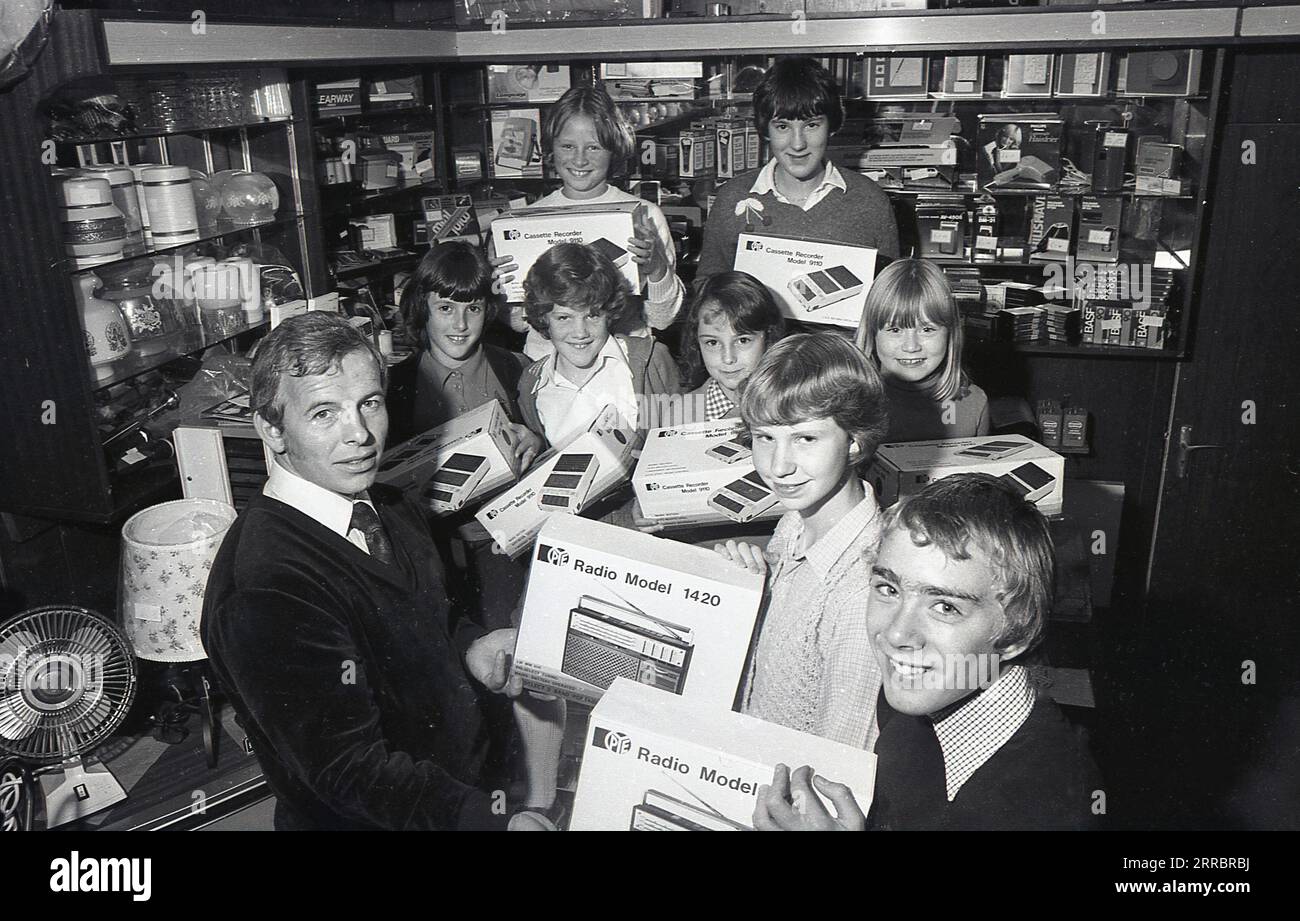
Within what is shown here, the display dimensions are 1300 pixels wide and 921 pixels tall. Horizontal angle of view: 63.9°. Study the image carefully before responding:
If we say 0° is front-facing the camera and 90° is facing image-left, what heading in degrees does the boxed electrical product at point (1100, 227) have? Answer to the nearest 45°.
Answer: approximately 0°

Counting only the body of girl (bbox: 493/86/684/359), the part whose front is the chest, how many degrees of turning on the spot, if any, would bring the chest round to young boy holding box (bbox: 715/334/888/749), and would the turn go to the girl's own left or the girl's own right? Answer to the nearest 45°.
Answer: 0° — they already face them

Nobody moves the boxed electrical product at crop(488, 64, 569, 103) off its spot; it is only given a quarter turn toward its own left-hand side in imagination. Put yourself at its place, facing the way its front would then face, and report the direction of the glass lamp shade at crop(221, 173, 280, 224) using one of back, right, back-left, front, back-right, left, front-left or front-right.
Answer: back-right

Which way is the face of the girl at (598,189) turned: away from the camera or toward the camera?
toward the camera

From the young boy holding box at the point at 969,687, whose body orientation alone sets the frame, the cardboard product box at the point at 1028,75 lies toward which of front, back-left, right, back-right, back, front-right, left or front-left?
back-right

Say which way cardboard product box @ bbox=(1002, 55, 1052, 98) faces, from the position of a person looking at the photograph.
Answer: facing the viewer

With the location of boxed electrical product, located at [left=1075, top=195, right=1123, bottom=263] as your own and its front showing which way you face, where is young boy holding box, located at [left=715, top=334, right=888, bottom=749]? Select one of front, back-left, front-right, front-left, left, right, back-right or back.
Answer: front

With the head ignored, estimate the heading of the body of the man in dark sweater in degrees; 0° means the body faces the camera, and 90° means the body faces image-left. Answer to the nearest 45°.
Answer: approximately 315°

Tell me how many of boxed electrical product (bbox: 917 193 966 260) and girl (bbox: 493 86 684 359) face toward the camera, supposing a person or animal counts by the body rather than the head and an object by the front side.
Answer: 2

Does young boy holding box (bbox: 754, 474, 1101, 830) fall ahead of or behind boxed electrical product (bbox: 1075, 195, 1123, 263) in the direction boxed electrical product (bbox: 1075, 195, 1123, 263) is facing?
ahead

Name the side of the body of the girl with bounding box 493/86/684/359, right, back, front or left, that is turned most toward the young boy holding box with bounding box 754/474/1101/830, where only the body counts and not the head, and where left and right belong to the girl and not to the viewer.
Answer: front

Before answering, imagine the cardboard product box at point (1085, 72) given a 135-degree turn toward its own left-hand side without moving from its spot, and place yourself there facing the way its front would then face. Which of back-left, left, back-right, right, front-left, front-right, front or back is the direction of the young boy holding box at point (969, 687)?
back-right

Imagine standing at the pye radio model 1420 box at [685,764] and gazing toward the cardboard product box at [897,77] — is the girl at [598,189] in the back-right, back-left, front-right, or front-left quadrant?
front-left

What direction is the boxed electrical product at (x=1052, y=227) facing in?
toward the camera

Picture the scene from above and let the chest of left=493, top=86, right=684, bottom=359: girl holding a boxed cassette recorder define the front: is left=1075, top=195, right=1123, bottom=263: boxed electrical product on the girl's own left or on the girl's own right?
on the girl's own left

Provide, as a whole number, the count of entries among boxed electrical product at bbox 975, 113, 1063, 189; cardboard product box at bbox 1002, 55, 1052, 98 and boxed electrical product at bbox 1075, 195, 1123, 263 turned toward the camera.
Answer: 3

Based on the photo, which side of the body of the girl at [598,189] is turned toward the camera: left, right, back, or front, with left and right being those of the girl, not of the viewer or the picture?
front

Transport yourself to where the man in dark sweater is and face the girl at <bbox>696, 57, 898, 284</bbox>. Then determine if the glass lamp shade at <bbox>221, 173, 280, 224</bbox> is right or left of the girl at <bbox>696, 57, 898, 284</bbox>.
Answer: left
